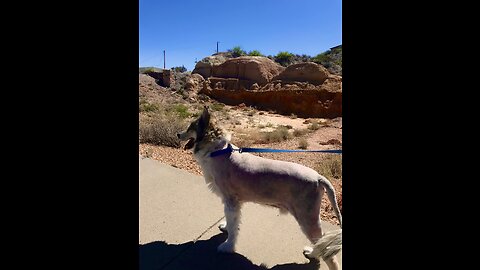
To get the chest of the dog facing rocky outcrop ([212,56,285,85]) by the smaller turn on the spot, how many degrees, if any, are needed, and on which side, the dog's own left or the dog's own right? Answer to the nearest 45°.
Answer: approximately 90° to the dog's own right

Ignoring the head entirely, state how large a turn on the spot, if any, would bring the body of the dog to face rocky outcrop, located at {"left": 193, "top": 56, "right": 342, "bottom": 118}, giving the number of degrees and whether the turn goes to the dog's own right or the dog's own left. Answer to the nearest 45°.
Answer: approximately 90° to the dog's own right

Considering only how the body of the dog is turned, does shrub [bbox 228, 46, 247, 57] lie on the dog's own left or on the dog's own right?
on the dog's own right

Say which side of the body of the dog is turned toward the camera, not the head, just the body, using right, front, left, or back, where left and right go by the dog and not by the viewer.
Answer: left

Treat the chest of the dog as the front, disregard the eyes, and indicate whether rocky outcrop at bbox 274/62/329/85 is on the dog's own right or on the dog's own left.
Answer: on the dog's own right
